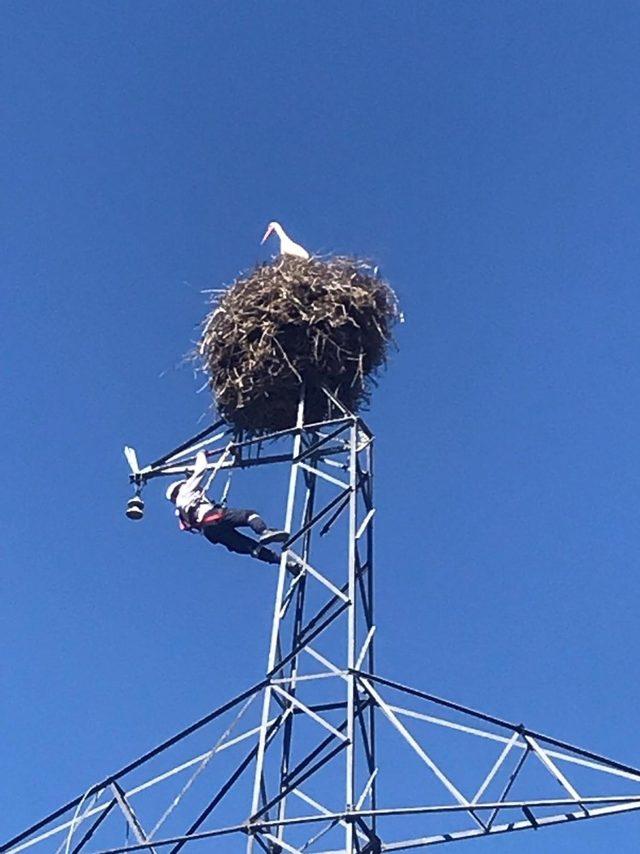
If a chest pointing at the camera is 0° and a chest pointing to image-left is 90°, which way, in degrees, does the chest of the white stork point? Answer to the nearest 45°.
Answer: approximately 90°
